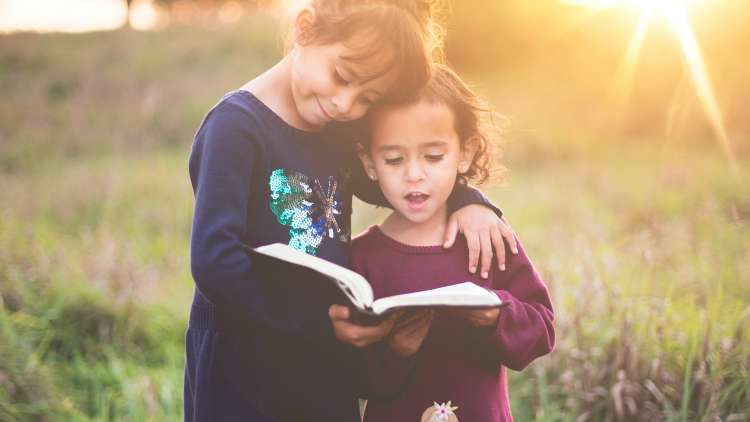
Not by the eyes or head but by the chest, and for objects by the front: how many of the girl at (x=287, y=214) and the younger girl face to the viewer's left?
0

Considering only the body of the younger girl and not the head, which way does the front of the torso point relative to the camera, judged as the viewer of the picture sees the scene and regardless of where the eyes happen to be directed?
toward the camera

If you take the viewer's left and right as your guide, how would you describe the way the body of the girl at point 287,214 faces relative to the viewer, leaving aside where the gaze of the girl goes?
facing the viewer and to the right of the viewer

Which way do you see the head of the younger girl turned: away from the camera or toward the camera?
toward the camera

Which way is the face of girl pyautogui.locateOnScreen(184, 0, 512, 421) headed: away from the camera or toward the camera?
toward the camera
